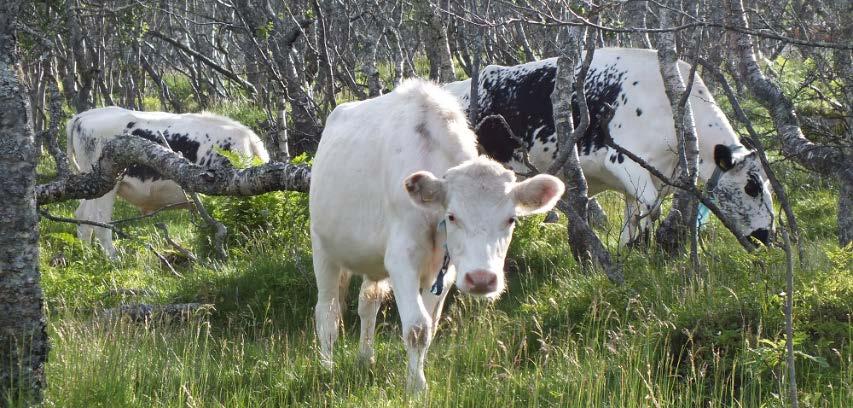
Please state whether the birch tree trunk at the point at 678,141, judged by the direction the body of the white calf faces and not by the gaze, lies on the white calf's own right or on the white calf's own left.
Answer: on the white calf's own left

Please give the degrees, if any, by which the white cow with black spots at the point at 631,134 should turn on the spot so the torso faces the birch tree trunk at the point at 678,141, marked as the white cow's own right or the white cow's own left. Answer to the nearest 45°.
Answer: approximately 90° to the white cow's own right

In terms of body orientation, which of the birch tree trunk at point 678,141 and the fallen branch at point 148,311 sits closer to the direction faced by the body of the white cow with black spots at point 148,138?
the birch tree trunk

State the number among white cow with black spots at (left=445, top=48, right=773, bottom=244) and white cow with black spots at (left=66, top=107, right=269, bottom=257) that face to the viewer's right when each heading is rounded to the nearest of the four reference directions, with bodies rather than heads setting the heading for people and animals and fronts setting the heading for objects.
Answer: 2

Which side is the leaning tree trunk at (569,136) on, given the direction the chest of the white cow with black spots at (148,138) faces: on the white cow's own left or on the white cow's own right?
on the white cow's own right

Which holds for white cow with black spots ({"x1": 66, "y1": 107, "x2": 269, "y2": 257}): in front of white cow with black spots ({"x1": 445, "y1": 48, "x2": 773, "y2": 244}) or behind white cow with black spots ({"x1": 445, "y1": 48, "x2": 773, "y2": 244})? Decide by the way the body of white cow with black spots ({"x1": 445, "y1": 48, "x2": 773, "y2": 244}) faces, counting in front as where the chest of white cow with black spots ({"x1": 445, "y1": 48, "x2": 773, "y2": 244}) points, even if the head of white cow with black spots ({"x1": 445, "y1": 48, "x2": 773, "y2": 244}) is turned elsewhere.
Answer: behind

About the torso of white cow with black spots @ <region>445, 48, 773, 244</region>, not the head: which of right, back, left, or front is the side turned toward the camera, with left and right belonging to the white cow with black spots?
right

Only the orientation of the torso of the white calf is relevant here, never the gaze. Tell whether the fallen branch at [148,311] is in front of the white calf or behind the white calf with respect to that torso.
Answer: behind

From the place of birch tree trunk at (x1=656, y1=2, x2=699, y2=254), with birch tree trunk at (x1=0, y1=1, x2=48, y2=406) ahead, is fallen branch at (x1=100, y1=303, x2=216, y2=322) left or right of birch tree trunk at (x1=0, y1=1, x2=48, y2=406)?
right

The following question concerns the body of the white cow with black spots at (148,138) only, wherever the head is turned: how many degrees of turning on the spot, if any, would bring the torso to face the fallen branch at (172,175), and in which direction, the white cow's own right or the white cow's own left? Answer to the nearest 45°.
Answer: approximately 90° to the white cow's own right

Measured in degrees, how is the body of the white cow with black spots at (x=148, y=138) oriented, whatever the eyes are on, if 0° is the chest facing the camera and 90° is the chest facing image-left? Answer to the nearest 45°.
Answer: approximately 270°

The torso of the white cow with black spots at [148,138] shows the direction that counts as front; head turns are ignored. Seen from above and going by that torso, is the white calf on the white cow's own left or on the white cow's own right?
on the white cow's own right

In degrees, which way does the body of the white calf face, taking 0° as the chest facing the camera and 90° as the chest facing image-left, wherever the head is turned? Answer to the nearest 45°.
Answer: approximately 315°
